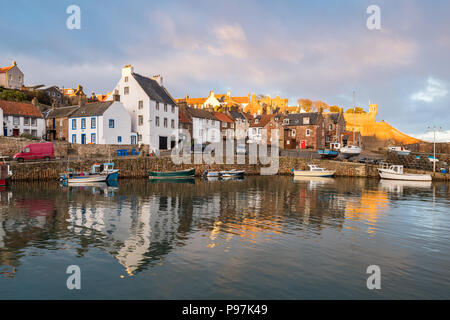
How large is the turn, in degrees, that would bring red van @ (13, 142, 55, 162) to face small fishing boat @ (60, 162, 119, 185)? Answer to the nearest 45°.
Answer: approximately 135° to its left

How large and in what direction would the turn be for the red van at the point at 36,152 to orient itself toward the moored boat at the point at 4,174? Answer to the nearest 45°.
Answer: approximately 45° to its left

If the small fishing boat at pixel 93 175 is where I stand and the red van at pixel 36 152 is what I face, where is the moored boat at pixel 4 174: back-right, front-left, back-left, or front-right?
front-left

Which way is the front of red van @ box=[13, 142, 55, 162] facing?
to the viewer's left

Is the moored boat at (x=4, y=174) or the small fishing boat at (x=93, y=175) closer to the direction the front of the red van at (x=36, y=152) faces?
the moored boat

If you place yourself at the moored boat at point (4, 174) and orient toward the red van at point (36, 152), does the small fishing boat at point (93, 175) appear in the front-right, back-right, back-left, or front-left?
front-right
